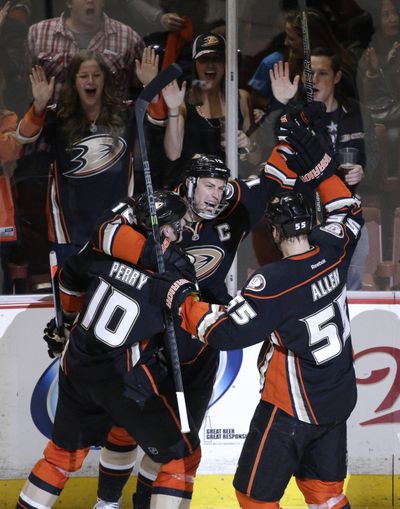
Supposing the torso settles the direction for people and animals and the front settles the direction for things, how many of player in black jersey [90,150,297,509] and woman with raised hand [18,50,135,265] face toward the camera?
2

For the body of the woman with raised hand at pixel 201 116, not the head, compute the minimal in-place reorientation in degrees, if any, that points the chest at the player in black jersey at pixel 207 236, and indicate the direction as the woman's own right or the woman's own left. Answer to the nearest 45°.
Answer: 0° — they already face them

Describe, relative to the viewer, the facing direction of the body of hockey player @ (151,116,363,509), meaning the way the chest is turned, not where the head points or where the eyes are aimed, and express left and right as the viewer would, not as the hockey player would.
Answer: facing away from the viewer and to the left of the viewer

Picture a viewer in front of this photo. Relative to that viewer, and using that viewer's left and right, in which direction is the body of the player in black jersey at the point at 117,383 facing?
facing away from the viewer and to the right of the viewer

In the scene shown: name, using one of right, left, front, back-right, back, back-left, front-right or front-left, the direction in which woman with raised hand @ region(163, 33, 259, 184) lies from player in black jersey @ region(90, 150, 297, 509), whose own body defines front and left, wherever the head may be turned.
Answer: back

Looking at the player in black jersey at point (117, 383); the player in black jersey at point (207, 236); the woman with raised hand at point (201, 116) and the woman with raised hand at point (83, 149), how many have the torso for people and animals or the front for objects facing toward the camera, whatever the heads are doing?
3

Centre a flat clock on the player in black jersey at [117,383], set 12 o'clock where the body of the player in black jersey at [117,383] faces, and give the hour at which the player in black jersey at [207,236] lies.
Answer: the player in black jersey at [207,236] is roughly at 12 o'clock from the player in black jersey at [117,383].

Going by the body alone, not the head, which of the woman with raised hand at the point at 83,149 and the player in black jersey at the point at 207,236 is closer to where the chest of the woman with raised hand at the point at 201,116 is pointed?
the player in black jersey

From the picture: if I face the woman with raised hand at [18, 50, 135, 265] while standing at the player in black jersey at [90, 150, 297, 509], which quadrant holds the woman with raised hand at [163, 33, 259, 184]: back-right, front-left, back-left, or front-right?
front-right

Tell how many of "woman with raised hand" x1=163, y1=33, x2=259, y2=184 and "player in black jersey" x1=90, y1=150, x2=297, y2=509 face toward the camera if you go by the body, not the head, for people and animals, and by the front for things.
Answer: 2

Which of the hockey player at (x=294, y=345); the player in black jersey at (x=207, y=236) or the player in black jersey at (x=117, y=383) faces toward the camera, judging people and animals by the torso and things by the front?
the player in black jersey at (x=207, y=236)

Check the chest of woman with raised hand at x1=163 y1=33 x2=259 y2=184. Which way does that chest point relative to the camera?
toward the camera

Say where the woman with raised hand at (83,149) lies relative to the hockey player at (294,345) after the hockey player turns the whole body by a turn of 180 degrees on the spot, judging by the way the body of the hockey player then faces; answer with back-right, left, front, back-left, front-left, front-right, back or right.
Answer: back

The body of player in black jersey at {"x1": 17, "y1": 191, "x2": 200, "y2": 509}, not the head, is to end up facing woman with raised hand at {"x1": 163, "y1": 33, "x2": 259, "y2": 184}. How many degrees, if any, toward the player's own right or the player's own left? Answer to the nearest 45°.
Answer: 0° — they already face them

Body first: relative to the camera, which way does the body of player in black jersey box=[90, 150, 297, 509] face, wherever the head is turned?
toward the camera
